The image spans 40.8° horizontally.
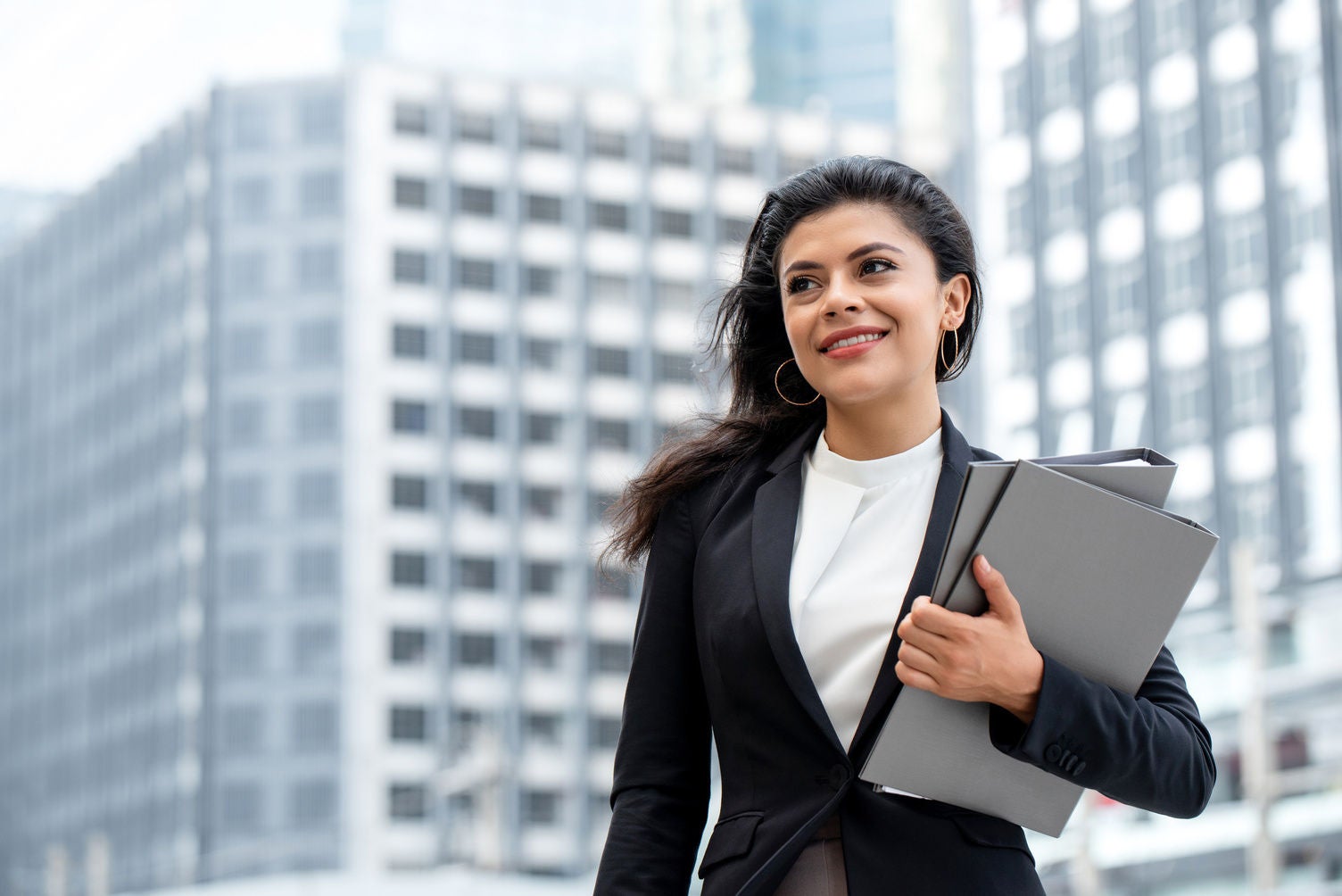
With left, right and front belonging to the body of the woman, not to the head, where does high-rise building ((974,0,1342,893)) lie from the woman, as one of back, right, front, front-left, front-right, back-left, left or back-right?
back

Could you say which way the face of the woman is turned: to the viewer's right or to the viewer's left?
to the viewer's left

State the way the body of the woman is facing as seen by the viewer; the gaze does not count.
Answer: toward the camera
